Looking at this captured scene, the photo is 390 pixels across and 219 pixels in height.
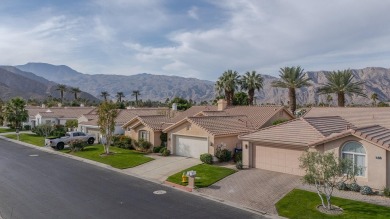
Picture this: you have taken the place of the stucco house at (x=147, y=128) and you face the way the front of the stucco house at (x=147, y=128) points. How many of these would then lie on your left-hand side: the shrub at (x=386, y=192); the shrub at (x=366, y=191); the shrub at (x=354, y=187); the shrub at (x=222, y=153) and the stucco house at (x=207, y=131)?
5

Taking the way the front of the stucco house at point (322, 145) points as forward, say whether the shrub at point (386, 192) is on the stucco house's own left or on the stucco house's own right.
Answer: on the stucco house's own left

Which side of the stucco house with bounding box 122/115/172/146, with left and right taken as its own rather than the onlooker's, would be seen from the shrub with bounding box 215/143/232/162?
left

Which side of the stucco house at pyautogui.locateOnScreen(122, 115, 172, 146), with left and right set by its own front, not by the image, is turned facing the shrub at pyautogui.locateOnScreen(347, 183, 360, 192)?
left

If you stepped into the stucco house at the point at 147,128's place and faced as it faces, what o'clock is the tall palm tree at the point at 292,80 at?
The tall palm tree is roughly at 7 o'clock from the stucco house.

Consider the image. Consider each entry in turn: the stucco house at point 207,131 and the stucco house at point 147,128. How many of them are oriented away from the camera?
0
